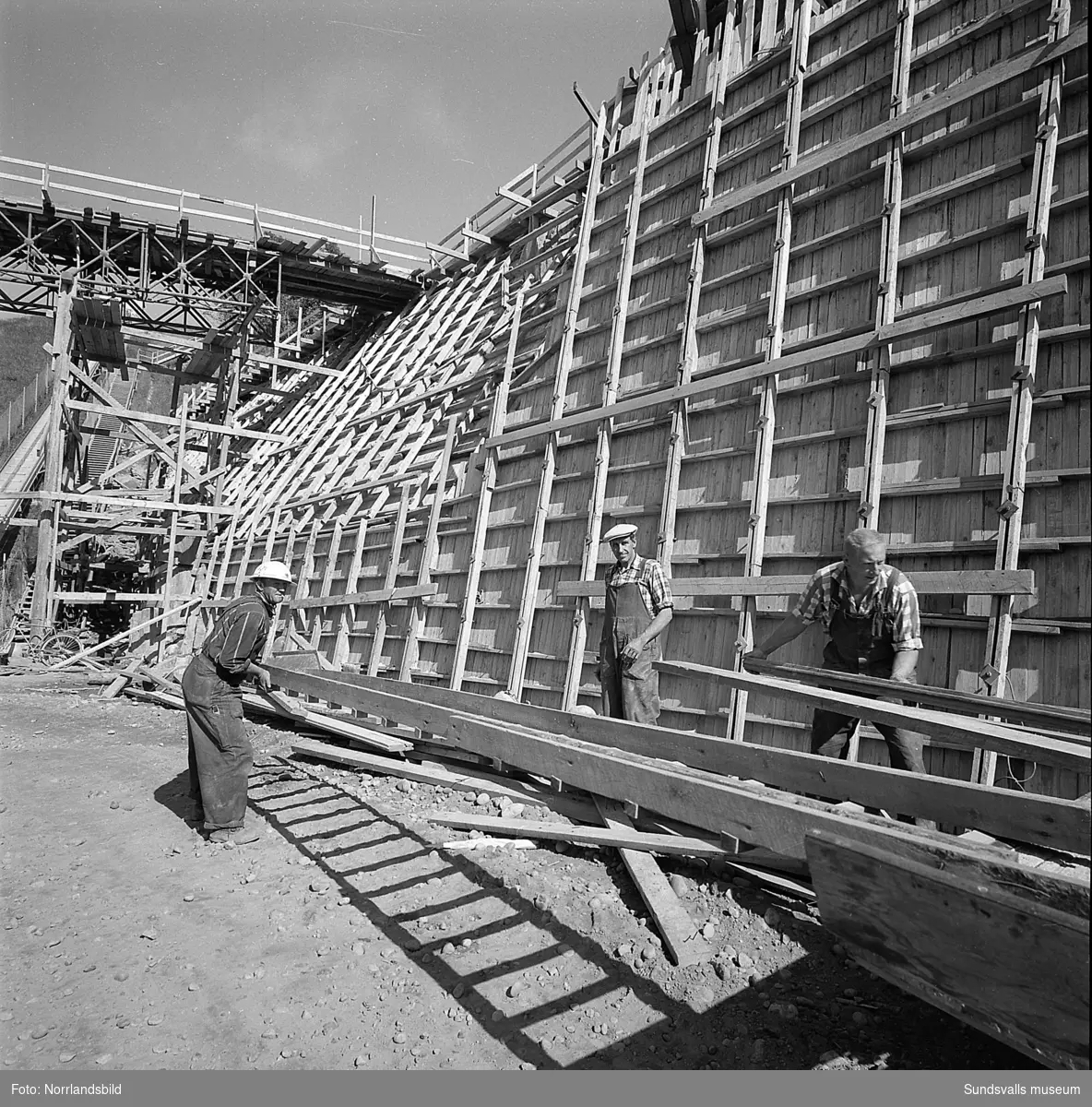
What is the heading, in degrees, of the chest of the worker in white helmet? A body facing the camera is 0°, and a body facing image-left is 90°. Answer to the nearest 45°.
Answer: approximately 270°

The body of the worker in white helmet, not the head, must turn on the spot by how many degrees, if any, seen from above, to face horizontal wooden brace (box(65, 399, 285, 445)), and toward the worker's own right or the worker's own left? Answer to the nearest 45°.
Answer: approximately 90° to the worker's own left

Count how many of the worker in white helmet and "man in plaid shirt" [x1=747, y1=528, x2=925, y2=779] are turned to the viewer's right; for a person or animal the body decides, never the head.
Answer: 1

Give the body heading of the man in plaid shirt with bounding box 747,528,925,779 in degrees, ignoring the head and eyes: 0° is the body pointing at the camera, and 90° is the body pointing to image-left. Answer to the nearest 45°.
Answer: approximately 0°

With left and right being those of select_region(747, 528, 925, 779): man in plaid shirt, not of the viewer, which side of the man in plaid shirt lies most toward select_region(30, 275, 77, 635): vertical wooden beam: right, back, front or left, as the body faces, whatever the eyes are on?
right

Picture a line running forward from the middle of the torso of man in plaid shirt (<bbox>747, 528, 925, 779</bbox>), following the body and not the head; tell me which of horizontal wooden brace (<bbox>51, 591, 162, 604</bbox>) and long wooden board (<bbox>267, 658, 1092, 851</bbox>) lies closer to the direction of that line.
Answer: the long wooden board

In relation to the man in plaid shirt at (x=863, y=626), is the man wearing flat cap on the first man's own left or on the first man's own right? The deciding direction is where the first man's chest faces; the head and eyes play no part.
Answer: on the first man's own right

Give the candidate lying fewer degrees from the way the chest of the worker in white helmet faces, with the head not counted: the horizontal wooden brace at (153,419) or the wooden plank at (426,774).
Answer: the wooden plank

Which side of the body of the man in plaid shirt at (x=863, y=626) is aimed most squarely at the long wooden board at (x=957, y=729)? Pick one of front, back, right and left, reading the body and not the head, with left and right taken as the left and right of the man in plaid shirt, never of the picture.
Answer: front

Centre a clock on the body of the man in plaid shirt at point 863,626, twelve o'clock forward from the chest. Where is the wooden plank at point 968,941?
The wooden plank is roughly at 12 o'clock from the man in plaid shirt.

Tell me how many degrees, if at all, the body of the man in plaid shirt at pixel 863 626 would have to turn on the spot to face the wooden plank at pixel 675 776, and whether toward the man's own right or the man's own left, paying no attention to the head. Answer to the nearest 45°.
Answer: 0° — they already face it

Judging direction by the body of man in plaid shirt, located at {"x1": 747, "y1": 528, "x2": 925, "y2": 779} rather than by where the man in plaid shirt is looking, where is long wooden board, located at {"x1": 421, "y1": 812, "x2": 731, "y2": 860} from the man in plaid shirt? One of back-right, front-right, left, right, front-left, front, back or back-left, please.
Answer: front-right
